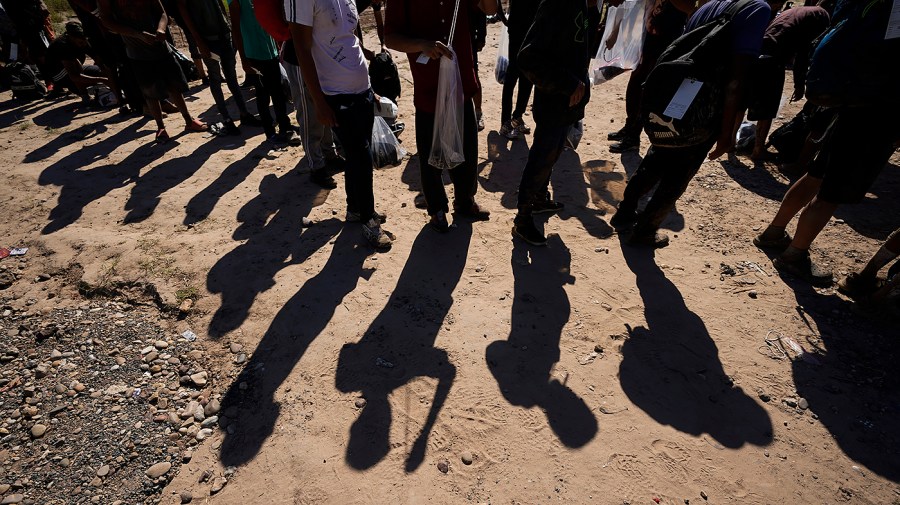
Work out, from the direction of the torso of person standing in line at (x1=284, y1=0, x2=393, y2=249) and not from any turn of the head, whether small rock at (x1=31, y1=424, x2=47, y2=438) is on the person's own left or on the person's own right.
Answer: on the person's own right

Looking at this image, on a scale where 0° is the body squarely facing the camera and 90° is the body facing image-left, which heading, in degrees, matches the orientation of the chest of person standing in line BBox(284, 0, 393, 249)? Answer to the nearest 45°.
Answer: approximately 315°

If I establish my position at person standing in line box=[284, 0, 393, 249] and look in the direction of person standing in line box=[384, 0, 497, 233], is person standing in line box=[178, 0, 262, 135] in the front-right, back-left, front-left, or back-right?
back-left

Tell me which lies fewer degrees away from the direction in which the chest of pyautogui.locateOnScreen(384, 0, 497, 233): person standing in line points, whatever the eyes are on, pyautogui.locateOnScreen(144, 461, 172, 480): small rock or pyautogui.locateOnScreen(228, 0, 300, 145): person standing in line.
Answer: the small rock
